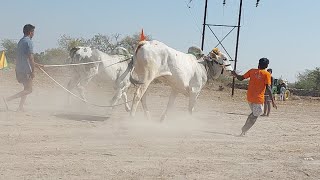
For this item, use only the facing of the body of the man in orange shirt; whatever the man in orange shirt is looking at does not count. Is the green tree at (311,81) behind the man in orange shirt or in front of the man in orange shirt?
in front

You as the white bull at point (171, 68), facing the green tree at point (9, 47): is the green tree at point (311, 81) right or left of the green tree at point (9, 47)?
right

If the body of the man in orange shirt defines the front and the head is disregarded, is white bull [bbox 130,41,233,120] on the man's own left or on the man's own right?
on the man's own left

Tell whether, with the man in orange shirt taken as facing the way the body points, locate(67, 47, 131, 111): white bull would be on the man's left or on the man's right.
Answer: on the man's left
